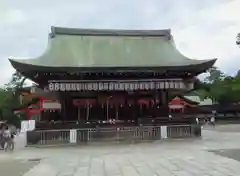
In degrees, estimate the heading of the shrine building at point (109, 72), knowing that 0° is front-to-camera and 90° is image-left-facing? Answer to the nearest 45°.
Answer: approximately 0°
